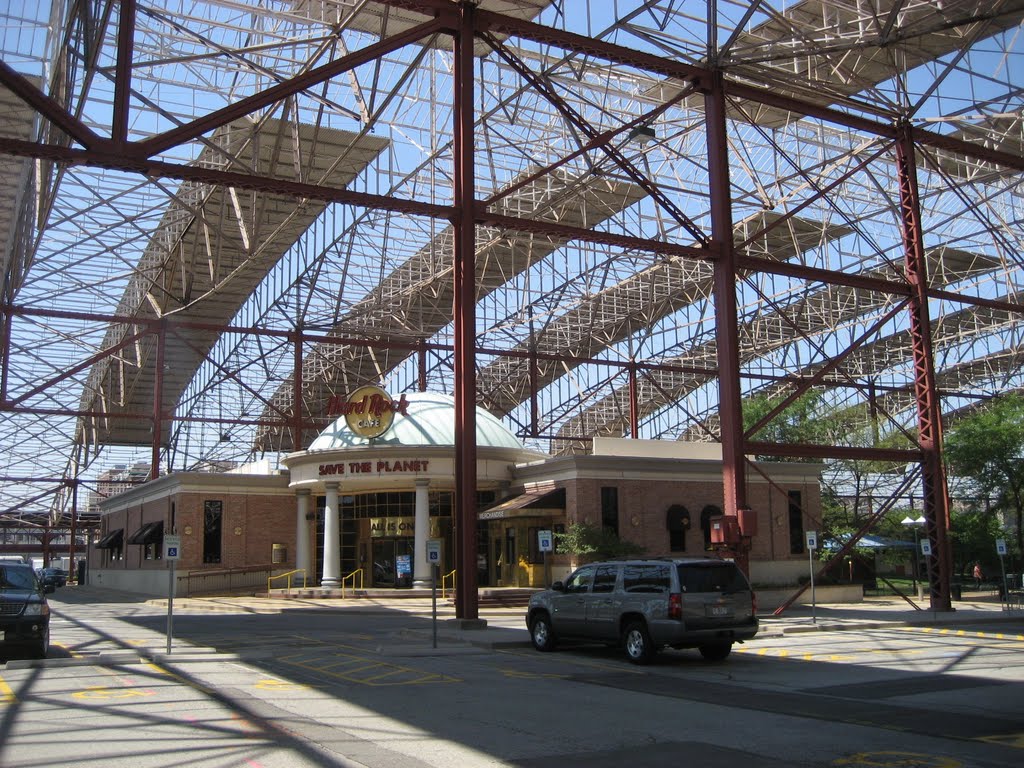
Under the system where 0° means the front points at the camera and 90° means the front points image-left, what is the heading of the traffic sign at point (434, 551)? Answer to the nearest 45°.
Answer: approximately 0°

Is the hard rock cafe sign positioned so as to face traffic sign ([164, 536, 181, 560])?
yes

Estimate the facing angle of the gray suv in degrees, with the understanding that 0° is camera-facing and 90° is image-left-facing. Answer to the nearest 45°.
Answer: approximately 135°

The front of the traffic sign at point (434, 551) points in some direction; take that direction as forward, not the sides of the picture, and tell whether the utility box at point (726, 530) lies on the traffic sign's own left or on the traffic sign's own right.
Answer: on the traffic sign's own left

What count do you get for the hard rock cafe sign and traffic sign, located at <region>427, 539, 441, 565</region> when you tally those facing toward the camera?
2

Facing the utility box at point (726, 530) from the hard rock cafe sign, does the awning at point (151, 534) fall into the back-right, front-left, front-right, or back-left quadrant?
back-right

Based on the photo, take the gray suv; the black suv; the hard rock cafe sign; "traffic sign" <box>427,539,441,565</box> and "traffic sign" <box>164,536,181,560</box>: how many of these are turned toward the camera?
4

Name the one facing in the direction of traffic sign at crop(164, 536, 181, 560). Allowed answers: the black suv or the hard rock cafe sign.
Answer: the hard rock cafe sign

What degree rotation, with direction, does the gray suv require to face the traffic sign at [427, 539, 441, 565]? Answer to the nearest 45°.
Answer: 0° — it already faces it

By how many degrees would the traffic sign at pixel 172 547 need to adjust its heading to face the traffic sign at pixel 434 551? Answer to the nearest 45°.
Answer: approximately 90° to its left

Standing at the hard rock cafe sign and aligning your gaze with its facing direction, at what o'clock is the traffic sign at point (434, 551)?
The traffic sign is roughly at 12 o'clock from the hard rock cafe sign.

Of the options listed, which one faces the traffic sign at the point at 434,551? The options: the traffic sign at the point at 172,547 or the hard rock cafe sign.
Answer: the hard rock cafe sign

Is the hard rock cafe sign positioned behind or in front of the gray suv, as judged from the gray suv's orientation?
in front
